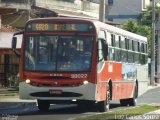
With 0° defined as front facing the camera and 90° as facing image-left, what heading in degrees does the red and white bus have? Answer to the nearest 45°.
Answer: approximately 0°
